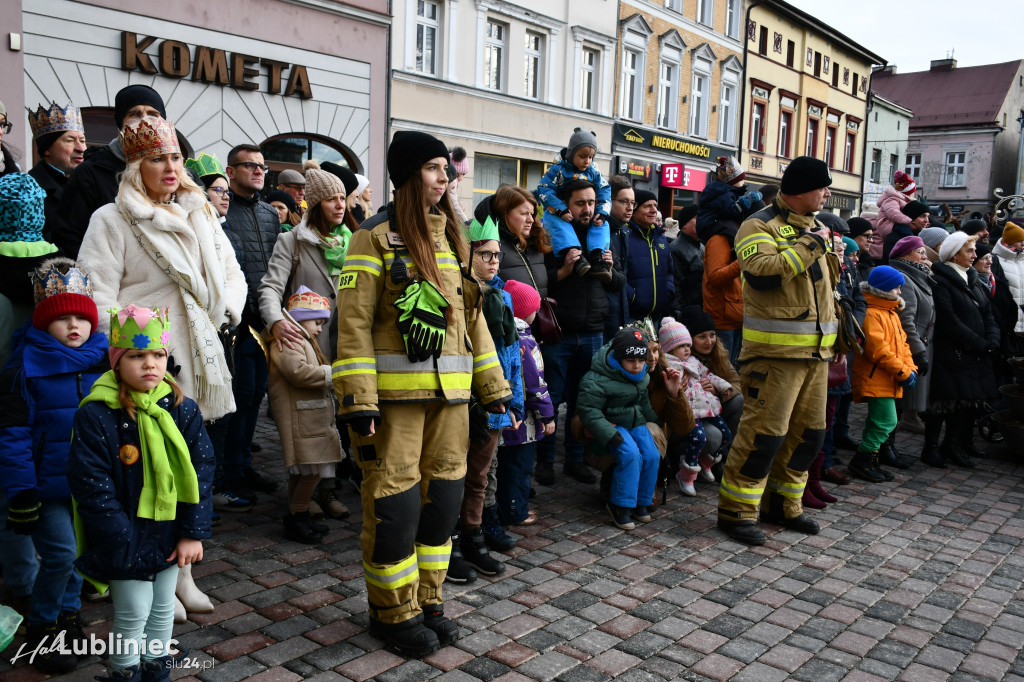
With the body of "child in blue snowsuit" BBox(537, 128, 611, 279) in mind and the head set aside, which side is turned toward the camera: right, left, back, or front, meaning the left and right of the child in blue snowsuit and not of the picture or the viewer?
front

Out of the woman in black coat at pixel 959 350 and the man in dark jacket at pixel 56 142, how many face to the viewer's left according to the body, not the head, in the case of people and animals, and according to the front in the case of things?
0

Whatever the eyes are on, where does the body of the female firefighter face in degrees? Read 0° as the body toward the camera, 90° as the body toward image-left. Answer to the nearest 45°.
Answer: approximately 315°

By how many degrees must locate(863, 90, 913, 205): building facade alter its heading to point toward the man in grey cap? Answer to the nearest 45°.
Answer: approximately 45° to its right

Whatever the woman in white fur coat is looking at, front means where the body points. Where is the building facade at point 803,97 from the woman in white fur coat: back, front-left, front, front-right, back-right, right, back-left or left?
left

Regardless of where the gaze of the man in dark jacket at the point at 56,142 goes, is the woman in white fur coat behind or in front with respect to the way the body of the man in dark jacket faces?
in front

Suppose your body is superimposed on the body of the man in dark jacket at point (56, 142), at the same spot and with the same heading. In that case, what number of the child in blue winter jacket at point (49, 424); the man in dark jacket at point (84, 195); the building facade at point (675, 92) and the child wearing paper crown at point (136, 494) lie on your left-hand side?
1

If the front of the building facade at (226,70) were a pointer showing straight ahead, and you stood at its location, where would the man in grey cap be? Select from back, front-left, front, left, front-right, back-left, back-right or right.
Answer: front-right

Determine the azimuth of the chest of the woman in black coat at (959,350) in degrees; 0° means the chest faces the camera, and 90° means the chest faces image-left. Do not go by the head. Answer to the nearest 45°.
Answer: approximately 315°

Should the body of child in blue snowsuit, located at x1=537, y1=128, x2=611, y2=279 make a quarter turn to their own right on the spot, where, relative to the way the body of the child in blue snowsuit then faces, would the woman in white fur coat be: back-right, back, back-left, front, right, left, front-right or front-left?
front-left

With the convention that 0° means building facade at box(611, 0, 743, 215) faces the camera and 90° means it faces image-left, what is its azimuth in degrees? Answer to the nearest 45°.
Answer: approximately 315°
